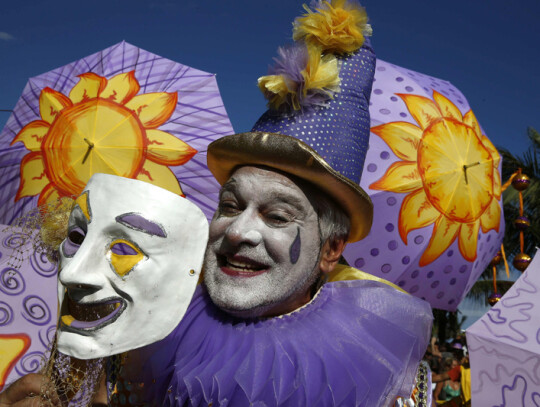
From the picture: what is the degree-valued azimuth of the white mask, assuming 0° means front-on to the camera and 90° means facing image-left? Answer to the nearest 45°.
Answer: approximately 45°

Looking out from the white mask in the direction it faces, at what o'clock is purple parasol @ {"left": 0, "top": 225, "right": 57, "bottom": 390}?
The purple parasol is roughly at 4 o'clock from the white mask.

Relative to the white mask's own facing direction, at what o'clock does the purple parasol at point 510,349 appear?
The purple parasol is roughly at 7 o'clock from the white mask.

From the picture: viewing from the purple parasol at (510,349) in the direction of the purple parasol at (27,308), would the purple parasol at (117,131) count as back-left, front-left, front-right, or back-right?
front-right

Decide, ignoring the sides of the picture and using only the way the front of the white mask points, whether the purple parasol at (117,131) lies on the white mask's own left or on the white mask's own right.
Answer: on the white mask's own right

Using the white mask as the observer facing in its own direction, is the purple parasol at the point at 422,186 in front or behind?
behind
